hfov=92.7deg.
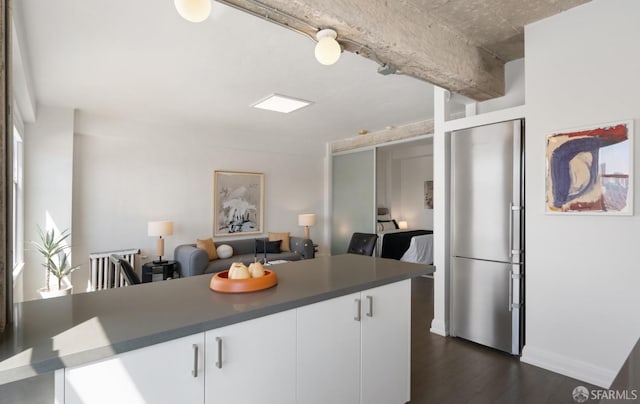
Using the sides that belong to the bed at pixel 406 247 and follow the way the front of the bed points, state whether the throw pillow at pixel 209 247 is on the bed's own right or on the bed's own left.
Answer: on the bed's own right

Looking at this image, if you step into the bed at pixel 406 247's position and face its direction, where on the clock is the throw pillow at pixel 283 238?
The throw pillow is roughly at 4 o'clock from the bed.

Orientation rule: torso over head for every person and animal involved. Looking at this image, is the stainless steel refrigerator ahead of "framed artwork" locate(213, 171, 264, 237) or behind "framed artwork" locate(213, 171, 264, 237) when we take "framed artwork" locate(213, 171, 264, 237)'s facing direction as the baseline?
ahead

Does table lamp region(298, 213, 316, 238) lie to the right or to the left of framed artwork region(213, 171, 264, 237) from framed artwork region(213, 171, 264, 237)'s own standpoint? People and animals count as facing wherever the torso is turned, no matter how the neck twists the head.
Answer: on its left

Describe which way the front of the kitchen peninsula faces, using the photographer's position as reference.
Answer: facing the viewer and to the right of the viewer

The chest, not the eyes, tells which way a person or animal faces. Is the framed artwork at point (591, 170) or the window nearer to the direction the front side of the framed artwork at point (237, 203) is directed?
the framed artwork

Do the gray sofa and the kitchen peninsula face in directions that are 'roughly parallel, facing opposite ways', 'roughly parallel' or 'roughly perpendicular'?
roughly parallel

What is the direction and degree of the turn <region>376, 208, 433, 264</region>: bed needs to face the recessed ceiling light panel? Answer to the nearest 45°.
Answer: approximately 90° to its right

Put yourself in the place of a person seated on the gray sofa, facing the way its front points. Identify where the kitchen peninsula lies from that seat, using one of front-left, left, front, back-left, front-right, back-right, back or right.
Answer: front-right

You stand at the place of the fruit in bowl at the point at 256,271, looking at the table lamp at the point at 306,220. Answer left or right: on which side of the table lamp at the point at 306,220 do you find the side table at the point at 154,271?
left

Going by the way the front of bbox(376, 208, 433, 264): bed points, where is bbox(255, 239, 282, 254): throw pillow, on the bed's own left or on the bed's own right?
on the bed's own right

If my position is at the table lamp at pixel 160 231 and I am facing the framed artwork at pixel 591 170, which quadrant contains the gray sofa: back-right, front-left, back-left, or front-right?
front-left

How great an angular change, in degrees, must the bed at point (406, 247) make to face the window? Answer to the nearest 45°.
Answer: approximately 90° to its right

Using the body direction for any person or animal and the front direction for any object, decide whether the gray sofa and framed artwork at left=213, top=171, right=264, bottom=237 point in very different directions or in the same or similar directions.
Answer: same or similar directions
